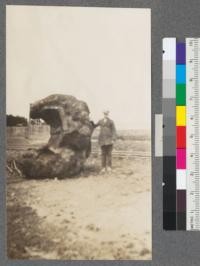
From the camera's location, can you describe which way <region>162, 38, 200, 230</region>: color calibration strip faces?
facing the viewer

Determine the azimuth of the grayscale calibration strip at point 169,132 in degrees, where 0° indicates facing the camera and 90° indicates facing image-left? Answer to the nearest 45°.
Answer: approximately 0°
